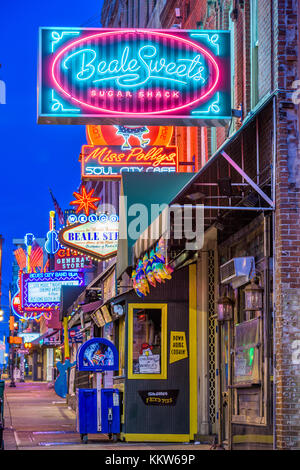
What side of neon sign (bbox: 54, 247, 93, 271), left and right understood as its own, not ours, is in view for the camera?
front

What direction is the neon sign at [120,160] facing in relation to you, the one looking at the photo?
facing the viewer

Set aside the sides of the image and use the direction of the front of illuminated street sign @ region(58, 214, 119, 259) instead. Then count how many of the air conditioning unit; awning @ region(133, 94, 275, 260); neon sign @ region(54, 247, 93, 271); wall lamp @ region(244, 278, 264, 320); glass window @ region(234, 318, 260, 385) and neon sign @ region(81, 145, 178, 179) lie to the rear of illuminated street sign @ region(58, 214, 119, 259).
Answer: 1

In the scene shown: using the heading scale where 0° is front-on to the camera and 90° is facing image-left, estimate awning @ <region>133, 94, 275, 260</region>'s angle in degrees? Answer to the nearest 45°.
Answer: approximately 90°

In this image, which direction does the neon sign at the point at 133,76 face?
toward the camera

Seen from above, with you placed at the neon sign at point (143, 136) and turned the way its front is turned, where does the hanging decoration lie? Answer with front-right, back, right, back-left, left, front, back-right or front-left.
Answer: front

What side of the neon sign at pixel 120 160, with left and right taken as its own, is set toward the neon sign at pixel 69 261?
back

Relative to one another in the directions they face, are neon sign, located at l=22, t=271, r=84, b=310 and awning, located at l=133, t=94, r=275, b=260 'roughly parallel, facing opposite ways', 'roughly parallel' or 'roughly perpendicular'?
roughly perpendicular

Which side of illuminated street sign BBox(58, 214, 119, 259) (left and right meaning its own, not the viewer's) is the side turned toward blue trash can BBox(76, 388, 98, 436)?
front

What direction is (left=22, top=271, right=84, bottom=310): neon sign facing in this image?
toward the camera

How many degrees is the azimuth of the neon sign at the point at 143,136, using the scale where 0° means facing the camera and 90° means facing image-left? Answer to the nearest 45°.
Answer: approximately 0°

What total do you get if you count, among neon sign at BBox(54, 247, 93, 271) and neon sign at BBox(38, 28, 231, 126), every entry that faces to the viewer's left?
0

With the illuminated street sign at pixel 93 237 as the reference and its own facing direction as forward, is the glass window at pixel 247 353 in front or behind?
in front

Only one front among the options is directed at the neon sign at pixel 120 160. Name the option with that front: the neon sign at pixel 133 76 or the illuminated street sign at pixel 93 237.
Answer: the illuminated street sign

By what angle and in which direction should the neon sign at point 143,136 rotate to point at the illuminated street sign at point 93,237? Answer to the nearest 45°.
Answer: approximately 180°
